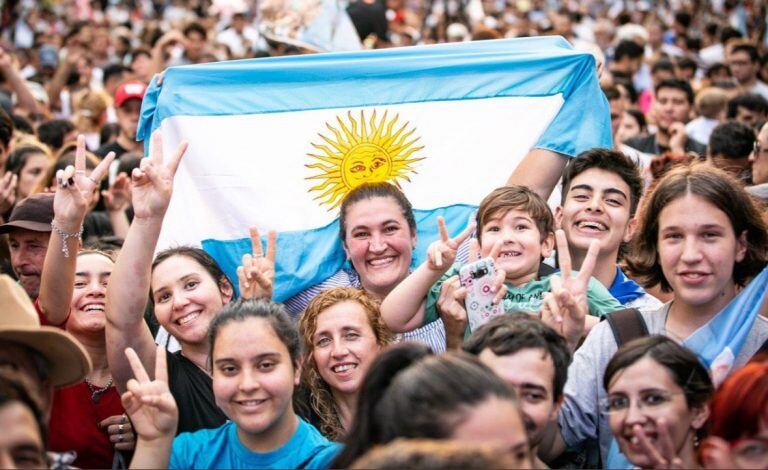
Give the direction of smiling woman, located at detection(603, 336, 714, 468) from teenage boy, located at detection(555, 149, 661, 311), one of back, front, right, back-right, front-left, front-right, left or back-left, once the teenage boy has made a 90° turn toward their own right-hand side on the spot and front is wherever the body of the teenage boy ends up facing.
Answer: left

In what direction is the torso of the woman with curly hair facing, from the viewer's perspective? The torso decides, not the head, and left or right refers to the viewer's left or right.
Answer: facing the viewer

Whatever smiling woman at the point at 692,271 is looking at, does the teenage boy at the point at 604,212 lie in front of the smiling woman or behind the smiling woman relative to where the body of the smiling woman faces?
behind

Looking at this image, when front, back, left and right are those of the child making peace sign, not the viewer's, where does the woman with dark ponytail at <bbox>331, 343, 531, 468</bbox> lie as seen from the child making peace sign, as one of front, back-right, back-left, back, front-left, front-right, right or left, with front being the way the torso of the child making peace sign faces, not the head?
front

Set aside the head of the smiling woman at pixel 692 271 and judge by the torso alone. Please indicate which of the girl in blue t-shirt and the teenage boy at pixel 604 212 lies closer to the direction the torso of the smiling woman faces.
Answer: the girl in blue t-shirt

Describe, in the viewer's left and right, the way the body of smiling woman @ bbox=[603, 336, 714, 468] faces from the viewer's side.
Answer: facing the viewer and to the left of the viewer

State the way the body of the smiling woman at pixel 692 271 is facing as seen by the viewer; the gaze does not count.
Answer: toward the camera

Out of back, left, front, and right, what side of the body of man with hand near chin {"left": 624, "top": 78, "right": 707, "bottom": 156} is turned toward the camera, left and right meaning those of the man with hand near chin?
front

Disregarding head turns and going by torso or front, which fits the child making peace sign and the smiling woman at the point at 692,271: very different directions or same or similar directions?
same or similar directions

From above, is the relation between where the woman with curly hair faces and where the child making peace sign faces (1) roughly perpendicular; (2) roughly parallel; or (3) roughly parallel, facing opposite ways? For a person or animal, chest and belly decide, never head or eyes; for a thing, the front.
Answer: roughly parallel
